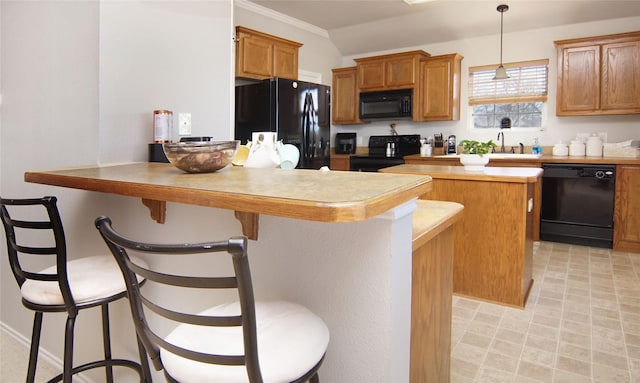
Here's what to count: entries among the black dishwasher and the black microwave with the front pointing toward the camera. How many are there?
2

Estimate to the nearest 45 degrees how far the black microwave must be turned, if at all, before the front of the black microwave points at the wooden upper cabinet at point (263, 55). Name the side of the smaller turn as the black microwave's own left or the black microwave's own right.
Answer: approximately 45° to the black microwave's own right

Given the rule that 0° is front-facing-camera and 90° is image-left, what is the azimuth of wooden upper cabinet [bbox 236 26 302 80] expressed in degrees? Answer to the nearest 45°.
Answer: approximately 315°

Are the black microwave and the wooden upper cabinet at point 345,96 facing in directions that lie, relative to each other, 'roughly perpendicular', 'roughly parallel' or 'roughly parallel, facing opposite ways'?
roughly parallel

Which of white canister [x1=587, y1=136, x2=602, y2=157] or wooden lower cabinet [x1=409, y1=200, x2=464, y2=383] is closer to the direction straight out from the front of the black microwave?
the wooden lower cabinet

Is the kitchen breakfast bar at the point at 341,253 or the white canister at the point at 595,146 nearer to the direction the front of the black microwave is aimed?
the kitchen breakfast bar

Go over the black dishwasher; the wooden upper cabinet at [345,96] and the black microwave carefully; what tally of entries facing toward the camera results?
3

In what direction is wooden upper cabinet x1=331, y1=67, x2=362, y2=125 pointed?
toward the camera

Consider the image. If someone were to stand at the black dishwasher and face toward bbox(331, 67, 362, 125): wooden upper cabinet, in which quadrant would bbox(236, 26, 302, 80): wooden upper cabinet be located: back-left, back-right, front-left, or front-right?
front-left

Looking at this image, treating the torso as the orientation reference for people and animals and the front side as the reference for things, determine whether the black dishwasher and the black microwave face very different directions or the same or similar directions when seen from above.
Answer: same or similar directions

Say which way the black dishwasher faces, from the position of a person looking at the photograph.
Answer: facing the viewer

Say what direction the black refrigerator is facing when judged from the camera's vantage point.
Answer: facing the viewer and to the right of the viewer
